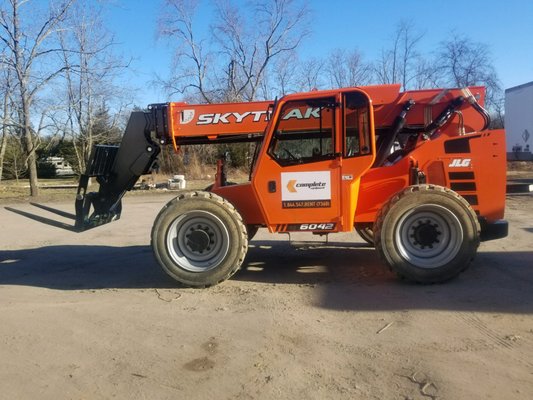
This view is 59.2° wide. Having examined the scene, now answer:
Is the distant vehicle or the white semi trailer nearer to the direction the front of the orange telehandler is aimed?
the distant vehicle

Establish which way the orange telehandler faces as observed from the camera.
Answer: facing to the left of the viewer

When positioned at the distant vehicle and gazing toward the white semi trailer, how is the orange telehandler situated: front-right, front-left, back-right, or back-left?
front-right

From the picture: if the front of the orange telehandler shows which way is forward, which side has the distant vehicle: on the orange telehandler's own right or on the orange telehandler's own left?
on the orange telehandler's own right

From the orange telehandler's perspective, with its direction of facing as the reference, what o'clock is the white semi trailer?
The white semi trailer is roughly at 4 o'clock from the orange telehandler.
